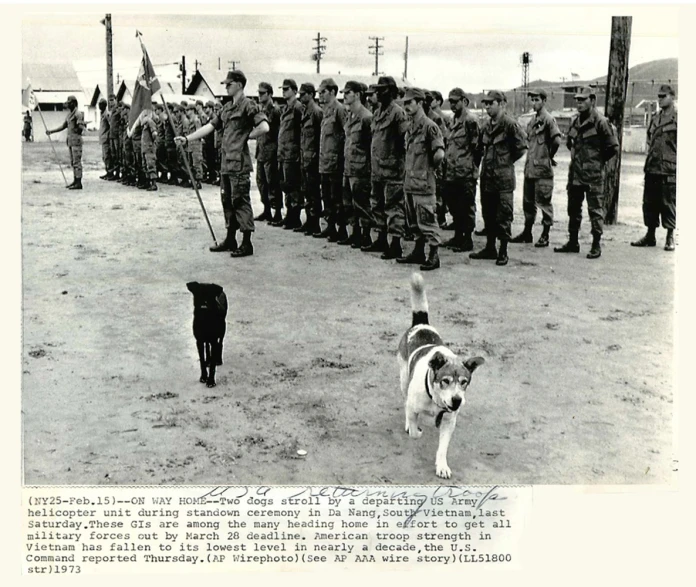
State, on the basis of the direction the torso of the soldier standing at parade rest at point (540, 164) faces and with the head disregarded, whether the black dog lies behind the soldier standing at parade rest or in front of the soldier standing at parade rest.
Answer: in front

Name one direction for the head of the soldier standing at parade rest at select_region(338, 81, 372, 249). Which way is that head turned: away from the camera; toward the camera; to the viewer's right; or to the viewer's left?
to the viewer's left
